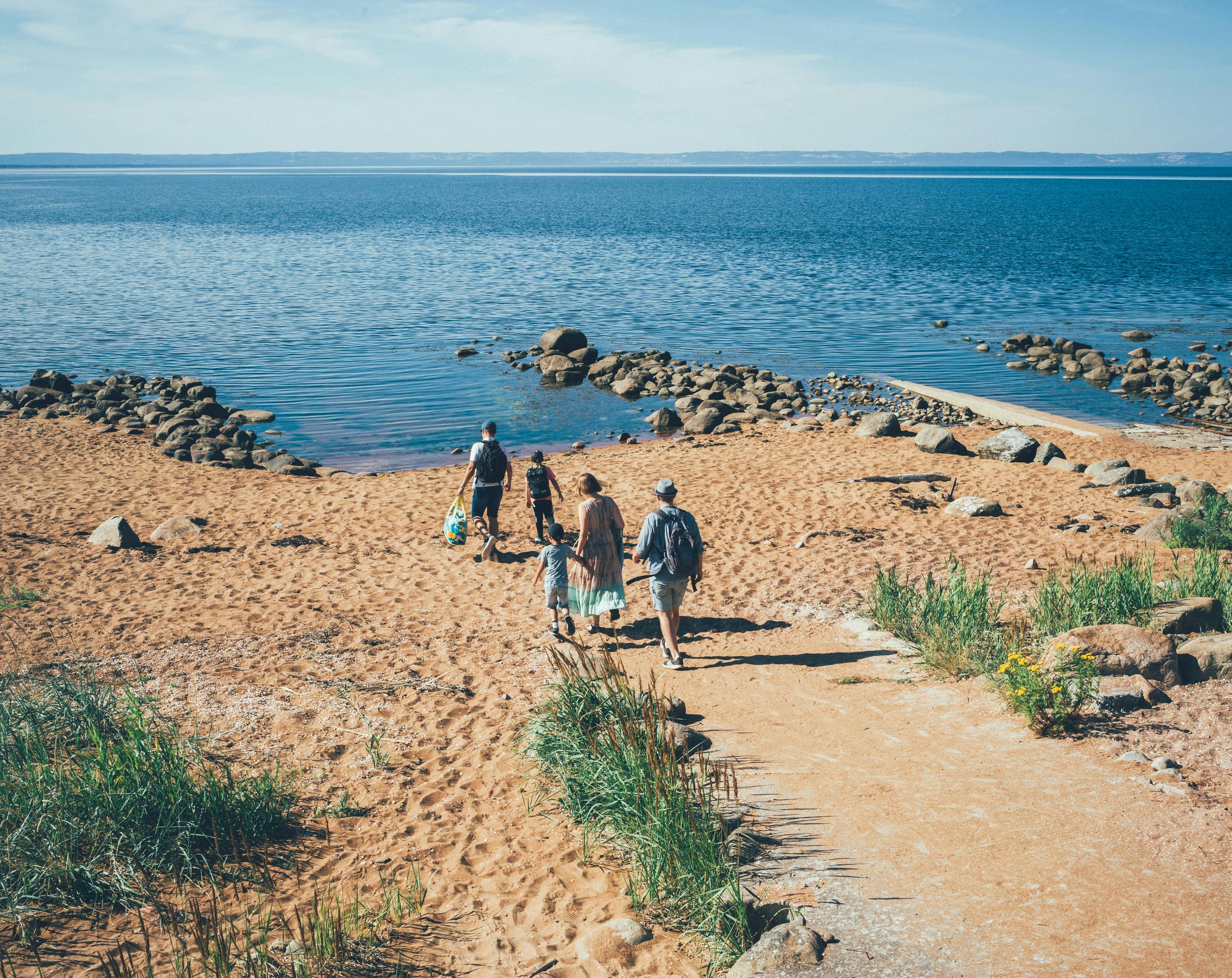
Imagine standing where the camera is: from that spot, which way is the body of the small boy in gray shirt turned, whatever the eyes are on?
away from the camera

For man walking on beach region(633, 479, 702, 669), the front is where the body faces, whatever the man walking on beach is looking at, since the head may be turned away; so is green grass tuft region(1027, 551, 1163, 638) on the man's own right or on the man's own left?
on the man's own right

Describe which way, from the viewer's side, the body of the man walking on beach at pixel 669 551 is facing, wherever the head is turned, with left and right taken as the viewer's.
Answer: facing away from the viewer and to the left of the viewer

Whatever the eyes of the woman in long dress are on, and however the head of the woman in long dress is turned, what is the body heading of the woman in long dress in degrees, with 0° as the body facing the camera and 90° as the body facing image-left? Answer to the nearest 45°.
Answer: approximately 180°

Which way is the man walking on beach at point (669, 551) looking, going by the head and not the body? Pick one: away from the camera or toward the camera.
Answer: away from the camera

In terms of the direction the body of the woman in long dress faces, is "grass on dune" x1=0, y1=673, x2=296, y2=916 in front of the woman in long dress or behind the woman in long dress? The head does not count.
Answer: behind

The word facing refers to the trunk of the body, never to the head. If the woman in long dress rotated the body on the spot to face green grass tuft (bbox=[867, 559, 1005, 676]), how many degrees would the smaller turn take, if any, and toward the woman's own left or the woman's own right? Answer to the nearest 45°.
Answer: approximately 90° to the woman's own right

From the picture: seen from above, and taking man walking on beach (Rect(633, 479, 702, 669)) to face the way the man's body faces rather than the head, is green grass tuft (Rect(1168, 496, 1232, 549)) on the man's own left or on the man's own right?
on the man's own right

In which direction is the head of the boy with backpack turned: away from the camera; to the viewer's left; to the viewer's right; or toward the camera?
away from the camera

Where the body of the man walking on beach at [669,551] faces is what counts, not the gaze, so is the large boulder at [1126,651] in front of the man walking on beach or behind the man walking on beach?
behind

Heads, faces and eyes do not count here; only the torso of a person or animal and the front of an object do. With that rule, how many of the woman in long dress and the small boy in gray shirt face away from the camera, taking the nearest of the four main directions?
2
